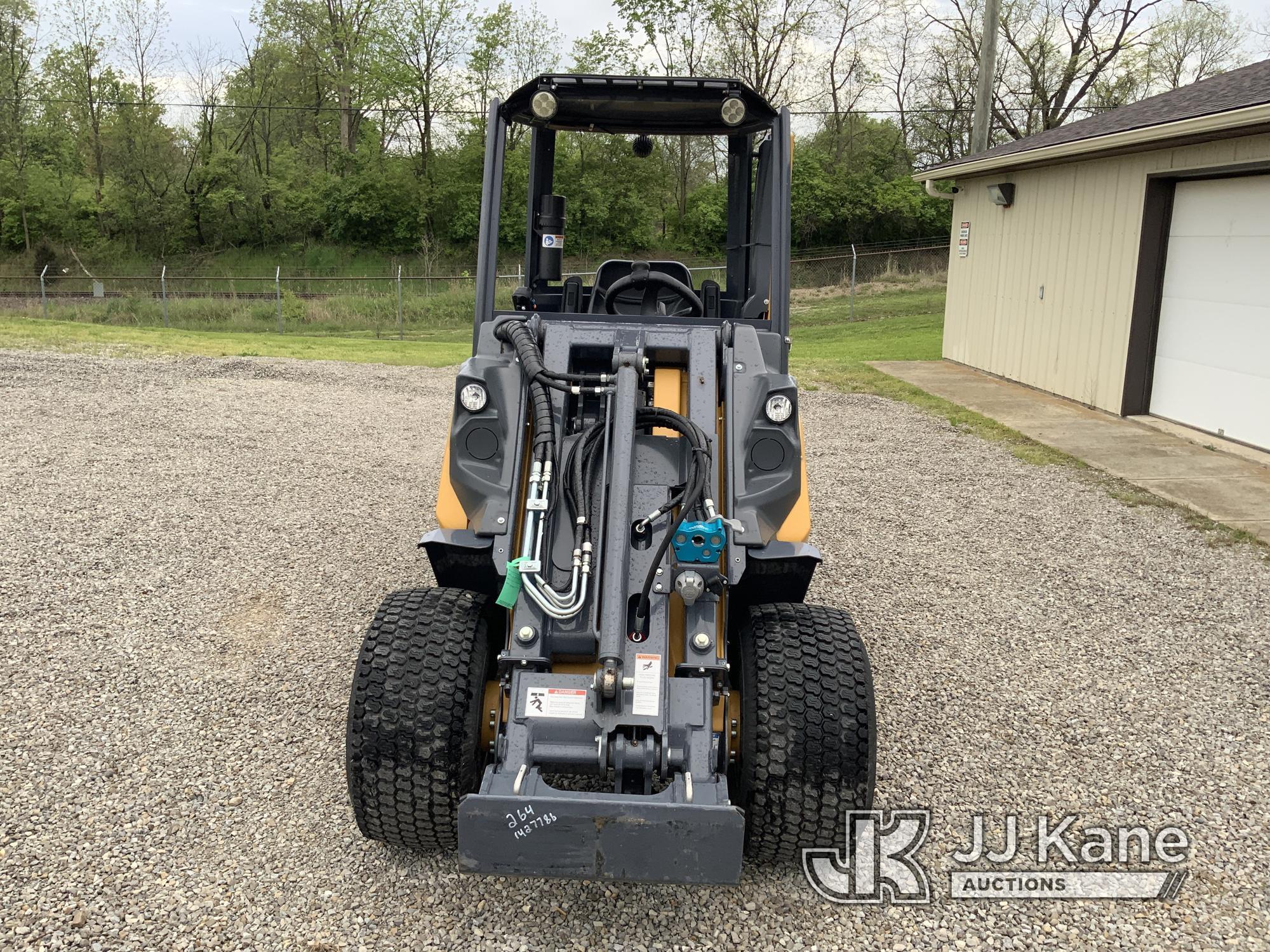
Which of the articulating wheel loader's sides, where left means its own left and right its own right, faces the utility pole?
back

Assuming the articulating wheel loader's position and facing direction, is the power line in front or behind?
behind

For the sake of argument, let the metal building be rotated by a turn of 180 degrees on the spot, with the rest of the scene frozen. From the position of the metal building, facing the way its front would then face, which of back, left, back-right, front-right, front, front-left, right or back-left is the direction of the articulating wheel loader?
back-right

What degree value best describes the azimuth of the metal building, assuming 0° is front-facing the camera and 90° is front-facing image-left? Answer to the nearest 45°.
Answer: approximately 45°

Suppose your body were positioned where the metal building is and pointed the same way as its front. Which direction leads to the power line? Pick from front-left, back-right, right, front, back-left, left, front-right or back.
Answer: right

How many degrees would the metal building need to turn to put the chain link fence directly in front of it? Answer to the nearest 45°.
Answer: approximately 90° to its right

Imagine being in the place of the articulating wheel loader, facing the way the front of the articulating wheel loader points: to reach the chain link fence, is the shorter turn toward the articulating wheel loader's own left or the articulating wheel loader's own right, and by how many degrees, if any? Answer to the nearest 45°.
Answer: approximately 180°

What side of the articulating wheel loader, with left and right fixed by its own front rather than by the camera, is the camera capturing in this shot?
front

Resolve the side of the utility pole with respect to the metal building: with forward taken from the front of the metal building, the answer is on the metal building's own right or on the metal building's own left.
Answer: on the metal building's own right
